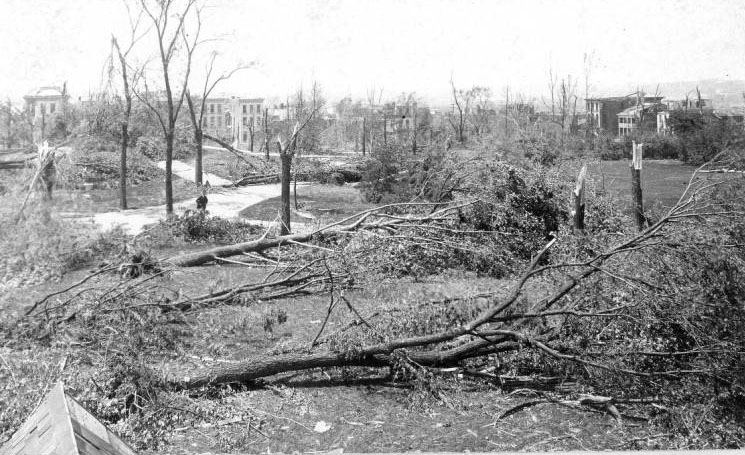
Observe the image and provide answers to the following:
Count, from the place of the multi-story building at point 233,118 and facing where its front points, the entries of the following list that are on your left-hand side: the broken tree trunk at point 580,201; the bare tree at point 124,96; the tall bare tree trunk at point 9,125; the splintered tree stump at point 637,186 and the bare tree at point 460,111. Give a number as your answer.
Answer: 3

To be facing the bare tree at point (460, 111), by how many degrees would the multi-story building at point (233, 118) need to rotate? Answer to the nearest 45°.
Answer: approximately 90° to its left

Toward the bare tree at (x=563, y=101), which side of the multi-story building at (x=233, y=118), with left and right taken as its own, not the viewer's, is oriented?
left

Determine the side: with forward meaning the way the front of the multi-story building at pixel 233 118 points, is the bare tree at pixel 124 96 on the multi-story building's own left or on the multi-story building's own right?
on the multi-story building's own right

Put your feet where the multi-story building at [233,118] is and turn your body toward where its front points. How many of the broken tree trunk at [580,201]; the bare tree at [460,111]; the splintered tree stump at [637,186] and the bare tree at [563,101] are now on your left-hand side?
4

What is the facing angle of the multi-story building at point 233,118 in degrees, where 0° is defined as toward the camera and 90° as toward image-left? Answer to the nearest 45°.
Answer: approximately 0°
